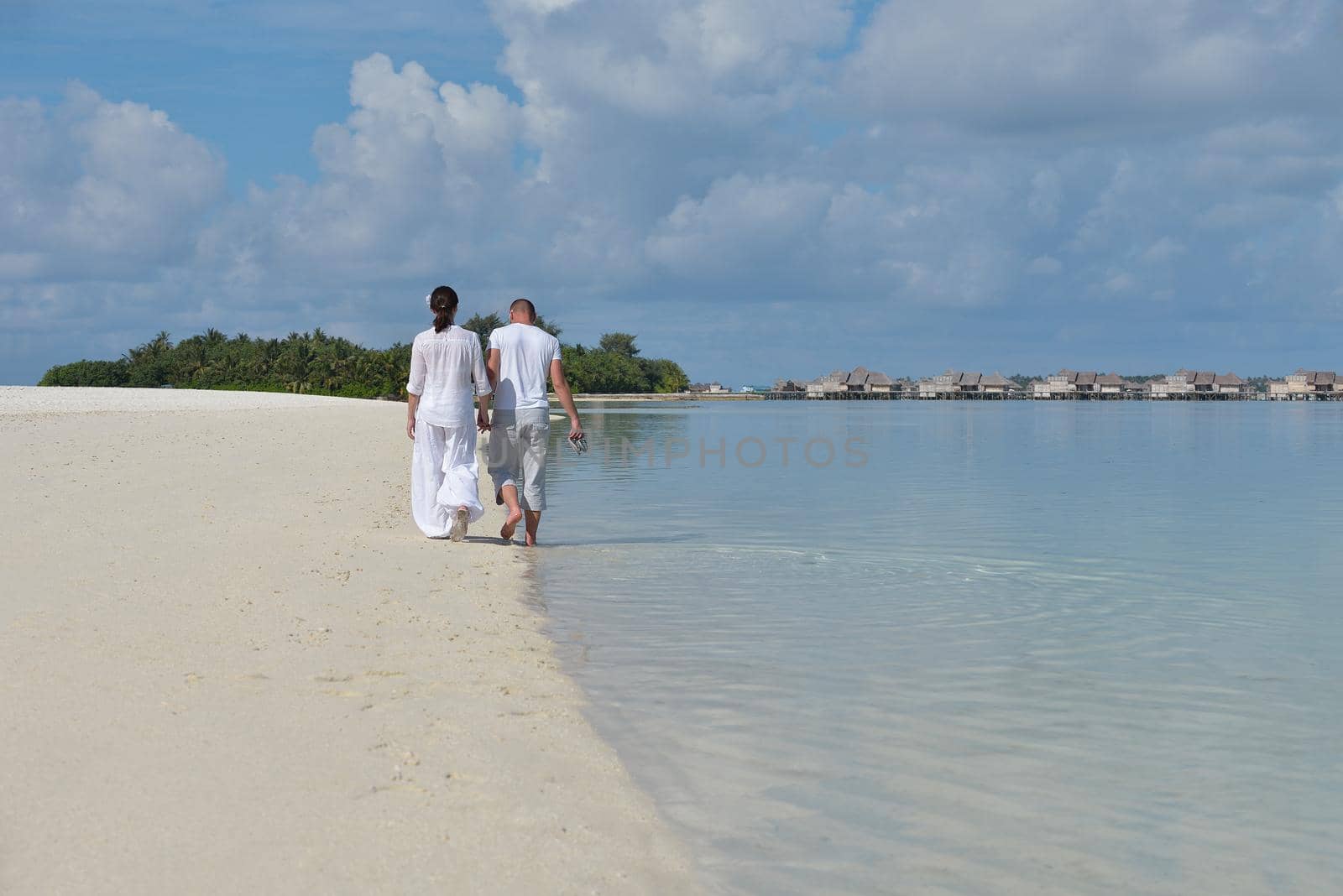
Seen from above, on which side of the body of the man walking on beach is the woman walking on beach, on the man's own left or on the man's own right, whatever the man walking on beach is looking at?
on the man's own left

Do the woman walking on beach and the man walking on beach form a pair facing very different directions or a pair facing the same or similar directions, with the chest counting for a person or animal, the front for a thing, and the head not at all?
same or similar directions

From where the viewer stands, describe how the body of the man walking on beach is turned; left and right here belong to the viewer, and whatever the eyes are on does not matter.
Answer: facing away from the viewer

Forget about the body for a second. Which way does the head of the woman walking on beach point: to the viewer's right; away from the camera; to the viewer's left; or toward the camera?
away from the camera

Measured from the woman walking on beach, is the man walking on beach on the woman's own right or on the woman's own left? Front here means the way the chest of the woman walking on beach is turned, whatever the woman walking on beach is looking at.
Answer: on the woman's own right

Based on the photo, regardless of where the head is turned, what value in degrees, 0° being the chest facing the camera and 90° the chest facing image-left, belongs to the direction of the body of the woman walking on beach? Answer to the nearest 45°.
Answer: approximately 180°

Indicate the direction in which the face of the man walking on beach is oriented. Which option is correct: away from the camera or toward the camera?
away from the camera

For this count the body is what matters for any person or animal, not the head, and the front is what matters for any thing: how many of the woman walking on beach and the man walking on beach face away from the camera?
2
